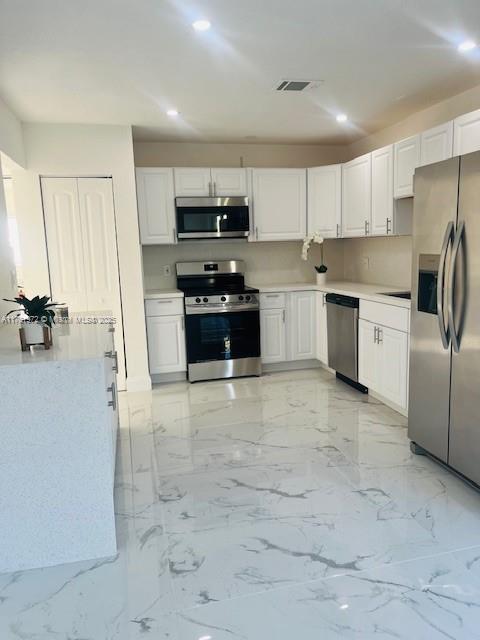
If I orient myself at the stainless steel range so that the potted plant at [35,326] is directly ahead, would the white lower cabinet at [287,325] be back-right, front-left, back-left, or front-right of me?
back-left

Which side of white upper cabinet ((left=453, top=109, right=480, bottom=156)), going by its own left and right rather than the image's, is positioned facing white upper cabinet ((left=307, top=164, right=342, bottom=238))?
right

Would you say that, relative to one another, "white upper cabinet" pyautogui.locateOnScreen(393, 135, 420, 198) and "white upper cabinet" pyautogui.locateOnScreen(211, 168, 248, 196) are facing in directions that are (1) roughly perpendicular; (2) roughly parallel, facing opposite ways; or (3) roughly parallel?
roughly perpendicular

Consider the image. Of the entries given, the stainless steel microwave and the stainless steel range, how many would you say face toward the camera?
2

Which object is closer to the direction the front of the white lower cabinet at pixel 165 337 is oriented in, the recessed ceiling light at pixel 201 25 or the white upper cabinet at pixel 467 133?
the recessed ceiling light

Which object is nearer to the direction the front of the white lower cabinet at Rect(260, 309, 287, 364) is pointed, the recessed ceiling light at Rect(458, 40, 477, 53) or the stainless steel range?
the recessed ceiling light

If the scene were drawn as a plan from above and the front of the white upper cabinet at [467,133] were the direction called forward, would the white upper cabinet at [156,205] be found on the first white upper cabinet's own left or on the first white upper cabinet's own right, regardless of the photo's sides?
on the first white upper cabinet's own right

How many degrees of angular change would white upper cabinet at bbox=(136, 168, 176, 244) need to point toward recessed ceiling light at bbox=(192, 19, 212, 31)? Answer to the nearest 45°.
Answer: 0° — it already faces it
